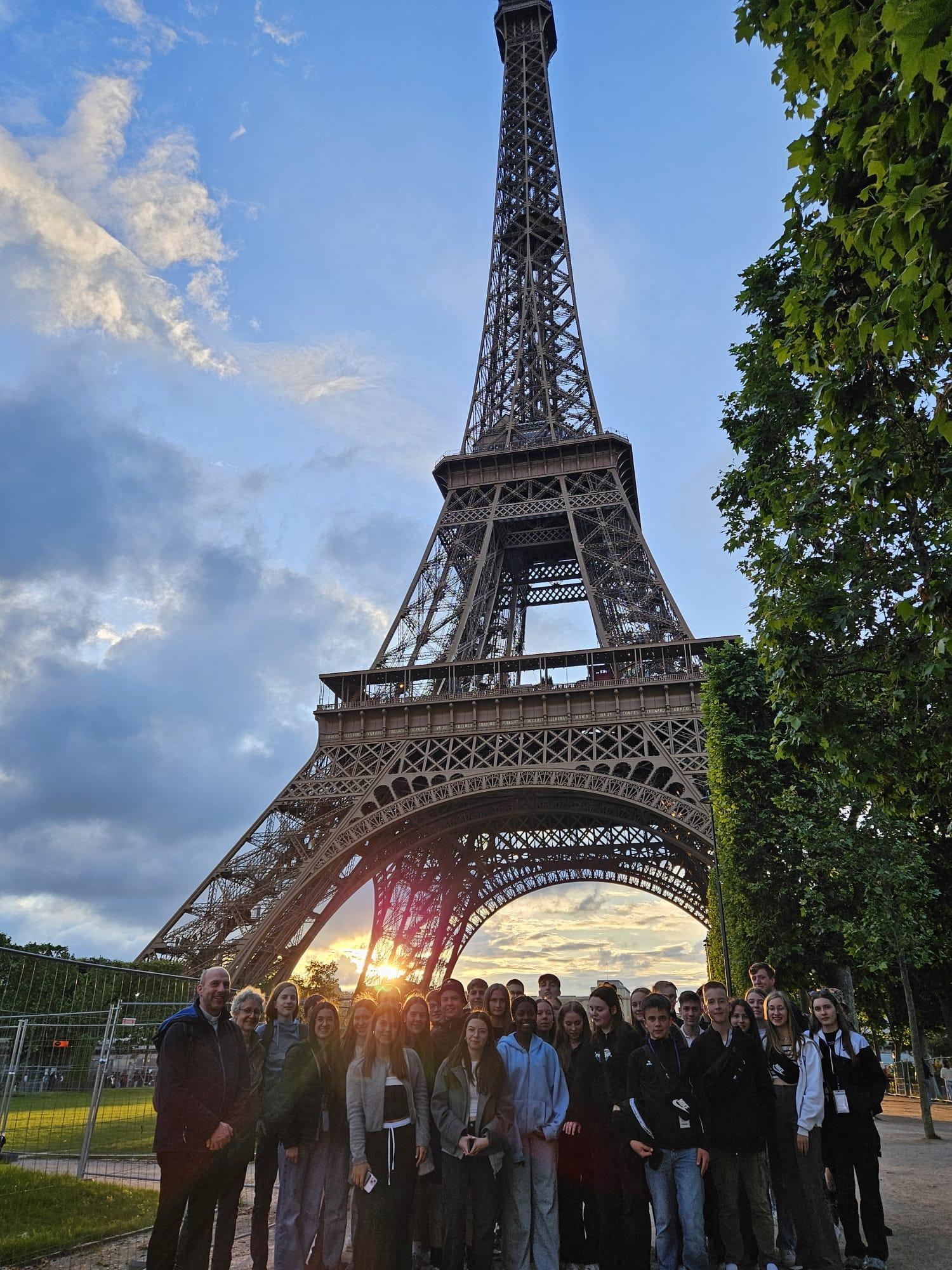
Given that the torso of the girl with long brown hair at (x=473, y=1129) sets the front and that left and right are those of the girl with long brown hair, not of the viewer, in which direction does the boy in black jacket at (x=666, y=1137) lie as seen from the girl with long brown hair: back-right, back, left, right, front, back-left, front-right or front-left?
left

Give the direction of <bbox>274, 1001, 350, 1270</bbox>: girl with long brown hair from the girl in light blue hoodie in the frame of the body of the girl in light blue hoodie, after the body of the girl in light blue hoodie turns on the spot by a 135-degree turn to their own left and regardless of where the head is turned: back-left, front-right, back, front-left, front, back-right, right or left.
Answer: back-left

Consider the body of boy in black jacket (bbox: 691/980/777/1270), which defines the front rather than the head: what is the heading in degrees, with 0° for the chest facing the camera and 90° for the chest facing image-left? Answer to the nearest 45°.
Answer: approximately 0°

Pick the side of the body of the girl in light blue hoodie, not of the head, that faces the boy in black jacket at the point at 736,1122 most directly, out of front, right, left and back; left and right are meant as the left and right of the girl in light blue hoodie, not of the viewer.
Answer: left

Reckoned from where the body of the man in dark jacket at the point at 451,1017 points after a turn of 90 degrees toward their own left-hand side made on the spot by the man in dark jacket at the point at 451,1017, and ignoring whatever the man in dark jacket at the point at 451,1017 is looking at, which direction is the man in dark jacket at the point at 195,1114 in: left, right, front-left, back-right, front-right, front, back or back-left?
back-right

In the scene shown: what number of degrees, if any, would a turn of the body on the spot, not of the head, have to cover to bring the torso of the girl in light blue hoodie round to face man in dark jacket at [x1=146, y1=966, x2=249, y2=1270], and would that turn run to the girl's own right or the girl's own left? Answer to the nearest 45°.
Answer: approximately 45° to the girl's own right

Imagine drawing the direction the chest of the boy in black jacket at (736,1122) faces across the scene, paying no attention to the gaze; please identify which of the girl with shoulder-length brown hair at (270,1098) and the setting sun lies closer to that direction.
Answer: the girl with shoulder-length brown hair
